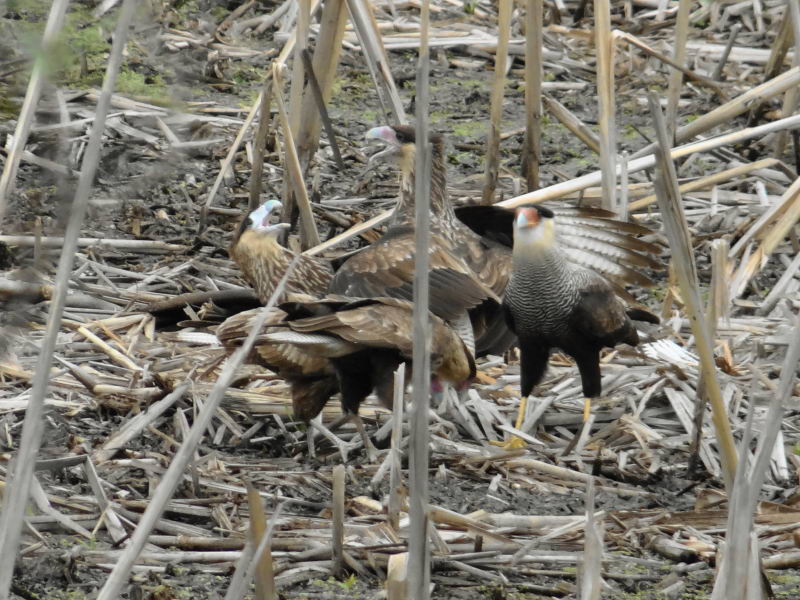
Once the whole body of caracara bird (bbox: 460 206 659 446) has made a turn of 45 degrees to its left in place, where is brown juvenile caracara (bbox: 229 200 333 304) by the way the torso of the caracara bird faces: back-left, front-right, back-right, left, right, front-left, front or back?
right

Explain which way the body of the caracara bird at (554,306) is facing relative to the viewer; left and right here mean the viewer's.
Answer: facing the viewer and to the left of the viewer

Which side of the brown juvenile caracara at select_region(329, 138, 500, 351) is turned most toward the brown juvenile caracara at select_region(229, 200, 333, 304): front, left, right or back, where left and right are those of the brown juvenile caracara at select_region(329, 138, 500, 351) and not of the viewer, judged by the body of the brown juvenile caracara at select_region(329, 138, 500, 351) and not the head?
front

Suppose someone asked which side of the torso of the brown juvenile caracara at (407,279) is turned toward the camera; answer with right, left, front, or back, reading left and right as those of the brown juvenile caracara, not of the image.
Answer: left

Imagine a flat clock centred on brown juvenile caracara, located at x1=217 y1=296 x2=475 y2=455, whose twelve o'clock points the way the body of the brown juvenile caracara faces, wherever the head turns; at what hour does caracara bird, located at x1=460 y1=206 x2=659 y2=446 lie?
The caracara bird is roughly at 11 o'clock from the brown juvenile caracara.

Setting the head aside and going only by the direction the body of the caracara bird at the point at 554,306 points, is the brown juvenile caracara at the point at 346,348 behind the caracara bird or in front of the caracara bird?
in front

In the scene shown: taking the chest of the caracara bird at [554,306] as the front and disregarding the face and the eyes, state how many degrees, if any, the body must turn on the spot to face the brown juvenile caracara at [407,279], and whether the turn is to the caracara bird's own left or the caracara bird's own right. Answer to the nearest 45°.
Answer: approximately 45° to the caracara bird's own right

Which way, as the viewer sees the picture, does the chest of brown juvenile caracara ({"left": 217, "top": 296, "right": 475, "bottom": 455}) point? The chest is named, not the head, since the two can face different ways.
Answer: to the viewer's right
